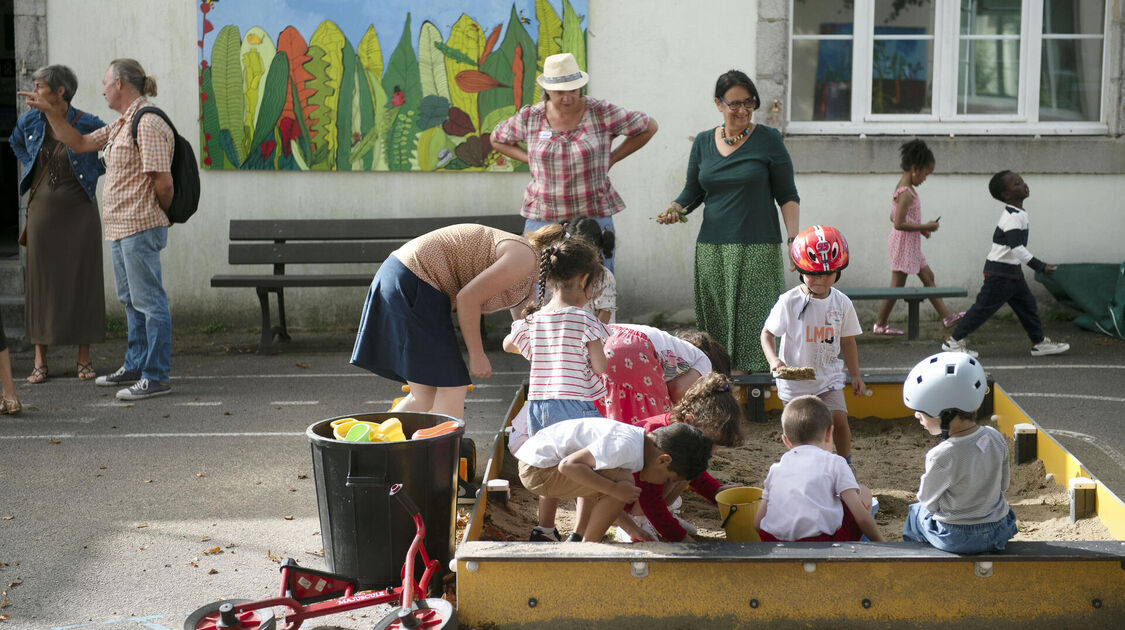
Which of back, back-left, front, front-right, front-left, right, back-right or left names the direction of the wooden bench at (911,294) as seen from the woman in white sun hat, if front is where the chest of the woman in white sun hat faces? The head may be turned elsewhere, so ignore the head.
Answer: back-left

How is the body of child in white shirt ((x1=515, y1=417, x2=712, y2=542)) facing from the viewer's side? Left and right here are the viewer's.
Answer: facing to the right of the viewer

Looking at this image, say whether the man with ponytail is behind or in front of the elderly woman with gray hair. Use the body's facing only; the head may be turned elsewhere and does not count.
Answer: in front

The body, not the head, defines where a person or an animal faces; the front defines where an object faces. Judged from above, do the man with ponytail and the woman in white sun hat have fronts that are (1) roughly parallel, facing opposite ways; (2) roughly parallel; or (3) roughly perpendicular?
roughly perpendicular

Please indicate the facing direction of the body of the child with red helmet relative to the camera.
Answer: toward the camera

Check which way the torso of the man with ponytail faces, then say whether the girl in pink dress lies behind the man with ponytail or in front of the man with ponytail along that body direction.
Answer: behind

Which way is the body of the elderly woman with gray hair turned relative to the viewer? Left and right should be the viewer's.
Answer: facing the viewer

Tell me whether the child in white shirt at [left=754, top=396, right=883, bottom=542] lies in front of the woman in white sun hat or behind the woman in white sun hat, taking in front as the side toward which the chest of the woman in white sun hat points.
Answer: in front

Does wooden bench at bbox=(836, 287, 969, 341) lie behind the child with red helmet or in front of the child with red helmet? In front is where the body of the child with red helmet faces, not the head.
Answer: behind

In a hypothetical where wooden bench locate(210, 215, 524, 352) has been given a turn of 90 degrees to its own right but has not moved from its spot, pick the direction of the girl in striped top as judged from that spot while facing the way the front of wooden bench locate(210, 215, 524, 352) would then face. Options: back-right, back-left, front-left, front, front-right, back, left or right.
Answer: left

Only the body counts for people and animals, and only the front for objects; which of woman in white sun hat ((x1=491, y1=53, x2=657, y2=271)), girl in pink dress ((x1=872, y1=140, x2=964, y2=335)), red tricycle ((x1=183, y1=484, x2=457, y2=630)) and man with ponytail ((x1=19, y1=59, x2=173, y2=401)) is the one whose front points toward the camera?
the woman in white sun hat

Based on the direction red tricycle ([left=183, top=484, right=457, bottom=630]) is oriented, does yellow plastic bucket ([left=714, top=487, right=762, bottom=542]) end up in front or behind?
in front

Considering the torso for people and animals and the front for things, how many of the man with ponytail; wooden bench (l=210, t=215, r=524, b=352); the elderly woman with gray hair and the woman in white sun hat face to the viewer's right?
0

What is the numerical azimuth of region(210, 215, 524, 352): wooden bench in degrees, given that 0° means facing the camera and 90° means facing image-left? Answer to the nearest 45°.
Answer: approximately 0°

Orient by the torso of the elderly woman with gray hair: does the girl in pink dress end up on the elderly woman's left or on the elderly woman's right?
on the elderly woman's left

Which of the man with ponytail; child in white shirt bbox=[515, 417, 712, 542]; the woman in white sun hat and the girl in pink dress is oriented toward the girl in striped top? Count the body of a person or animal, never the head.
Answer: the woman in white sun hat

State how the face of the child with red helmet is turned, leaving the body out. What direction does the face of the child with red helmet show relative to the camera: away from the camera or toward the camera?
toward the camera

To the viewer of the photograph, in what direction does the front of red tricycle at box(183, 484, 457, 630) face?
facing to the right of the viewer

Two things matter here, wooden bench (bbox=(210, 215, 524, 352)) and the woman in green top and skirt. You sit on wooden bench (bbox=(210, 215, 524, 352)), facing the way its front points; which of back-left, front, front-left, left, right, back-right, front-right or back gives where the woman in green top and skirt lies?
front-left

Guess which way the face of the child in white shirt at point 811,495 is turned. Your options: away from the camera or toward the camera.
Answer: away from the camera
